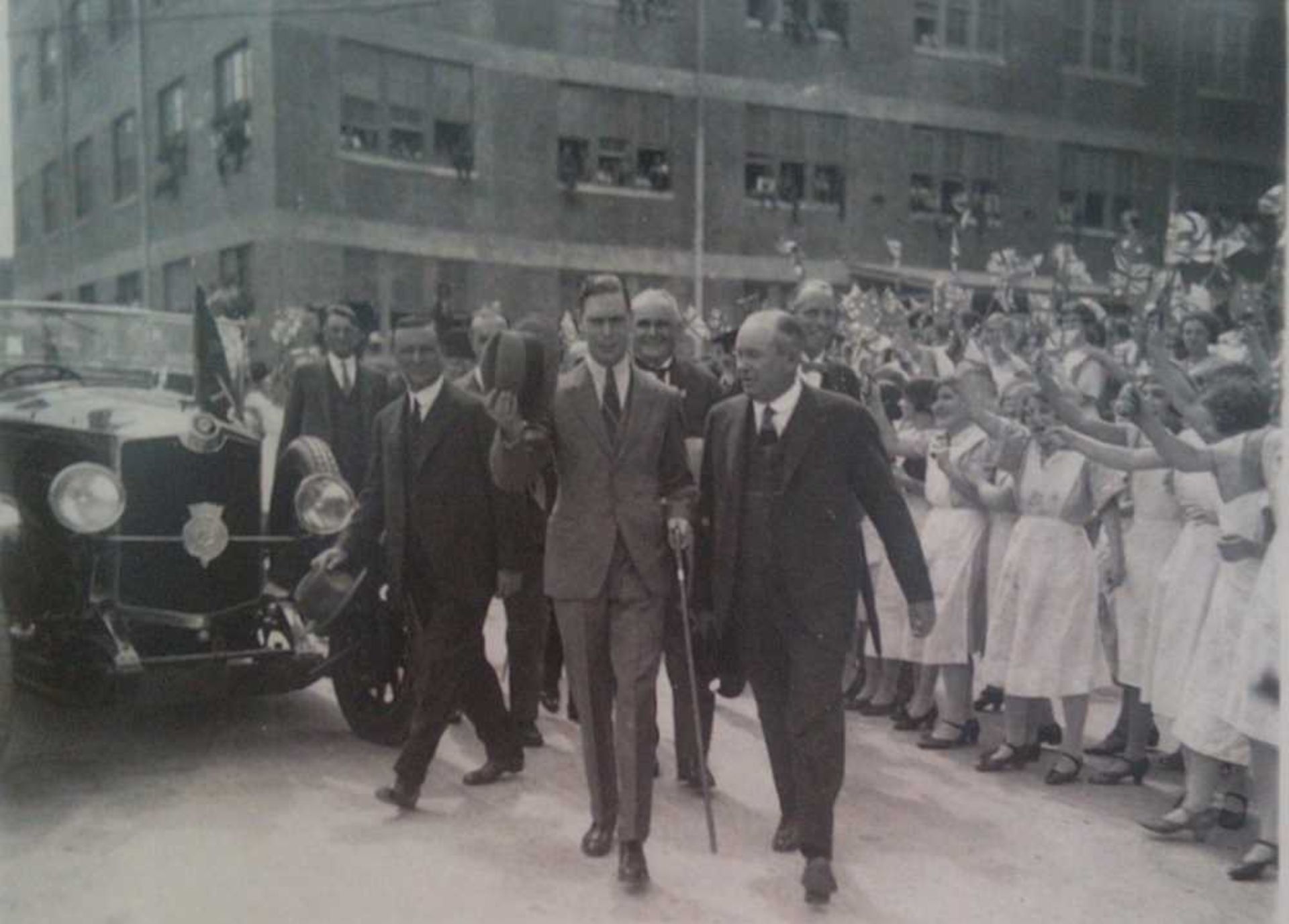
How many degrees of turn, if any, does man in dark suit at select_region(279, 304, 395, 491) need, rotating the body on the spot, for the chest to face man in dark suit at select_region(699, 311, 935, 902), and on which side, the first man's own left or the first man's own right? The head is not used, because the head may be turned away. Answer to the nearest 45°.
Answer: approximately 45° to the first man's own left

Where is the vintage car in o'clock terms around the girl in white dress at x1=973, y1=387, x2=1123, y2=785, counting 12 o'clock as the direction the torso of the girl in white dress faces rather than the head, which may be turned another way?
The vintage car is roughly at 1 o'clock from the girl in white dress.

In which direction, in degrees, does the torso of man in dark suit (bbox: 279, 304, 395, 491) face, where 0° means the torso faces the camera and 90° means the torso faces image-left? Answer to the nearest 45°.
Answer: approximately 0°

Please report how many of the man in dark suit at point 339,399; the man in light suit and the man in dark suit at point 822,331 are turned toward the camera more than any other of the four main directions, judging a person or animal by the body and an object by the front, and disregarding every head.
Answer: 3

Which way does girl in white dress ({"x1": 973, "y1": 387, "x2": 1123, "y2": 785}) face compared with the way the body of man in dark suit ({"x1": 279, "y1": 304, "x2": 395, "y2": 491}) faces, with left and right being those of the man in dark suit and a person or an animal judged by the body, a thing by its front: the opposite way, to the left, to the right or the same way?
to the right

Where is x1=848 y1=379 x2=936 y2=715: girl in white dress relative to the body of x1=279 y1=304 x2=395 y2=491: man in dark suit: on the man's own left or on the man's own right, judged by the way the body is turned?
on the man's own left

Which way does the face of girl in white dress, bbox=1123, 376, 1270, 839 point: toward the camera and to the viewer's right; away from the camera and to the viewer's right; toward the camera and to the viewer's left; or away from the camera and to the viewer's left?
away from the camera and to the viewer's left

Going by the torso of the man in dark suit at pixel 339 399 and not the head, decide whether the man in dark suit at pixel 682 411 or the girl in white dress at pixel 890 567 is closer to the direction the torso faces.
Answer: the man in dark suit
